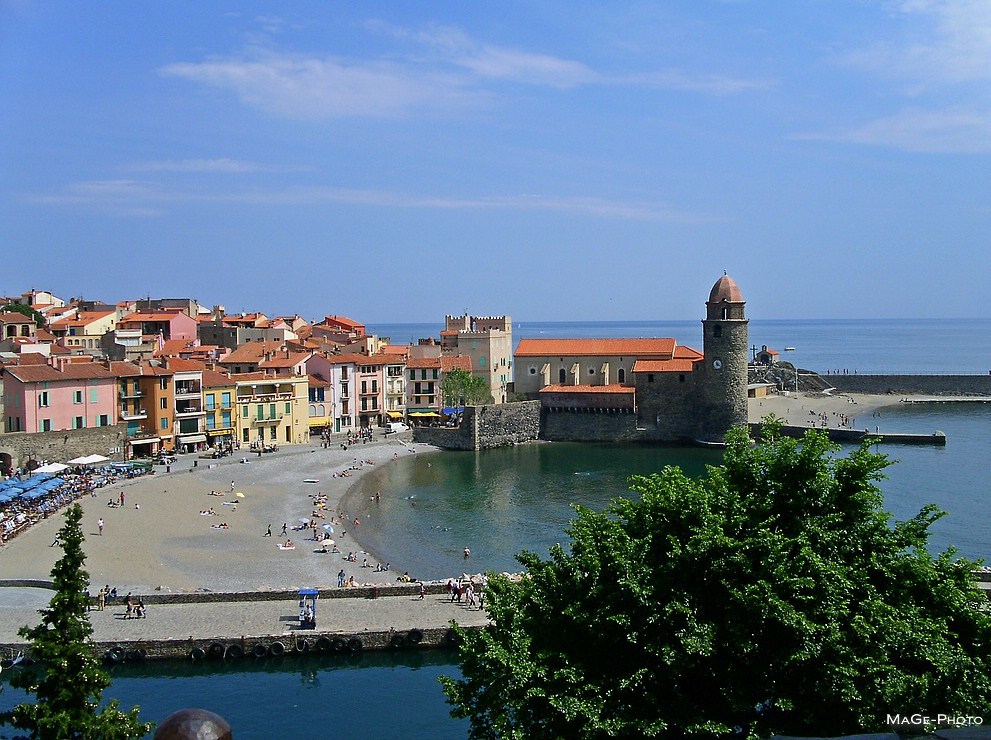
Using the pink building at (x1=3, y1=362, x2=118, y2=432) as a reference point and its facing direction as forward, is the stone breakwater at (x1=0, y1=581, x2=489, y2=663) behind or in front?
in front

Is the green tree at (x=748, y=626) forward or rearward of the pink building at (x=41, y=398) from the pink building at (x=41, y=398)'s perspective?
forward

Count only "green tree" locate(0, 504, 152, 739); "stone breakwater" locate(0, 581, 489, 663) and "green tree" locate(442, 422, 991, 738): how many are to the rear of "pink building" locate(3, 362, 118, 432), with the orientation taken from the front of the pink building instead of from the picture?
0

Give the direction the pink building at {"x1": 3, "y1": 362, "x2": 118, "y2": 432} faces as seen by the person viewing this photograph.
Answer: facing the viewer and to the right of the viewer

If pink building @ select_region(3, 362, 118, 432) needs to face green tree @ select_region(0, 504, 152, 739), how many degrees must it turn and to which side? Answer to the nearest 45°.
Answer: approximately 45° to its right
